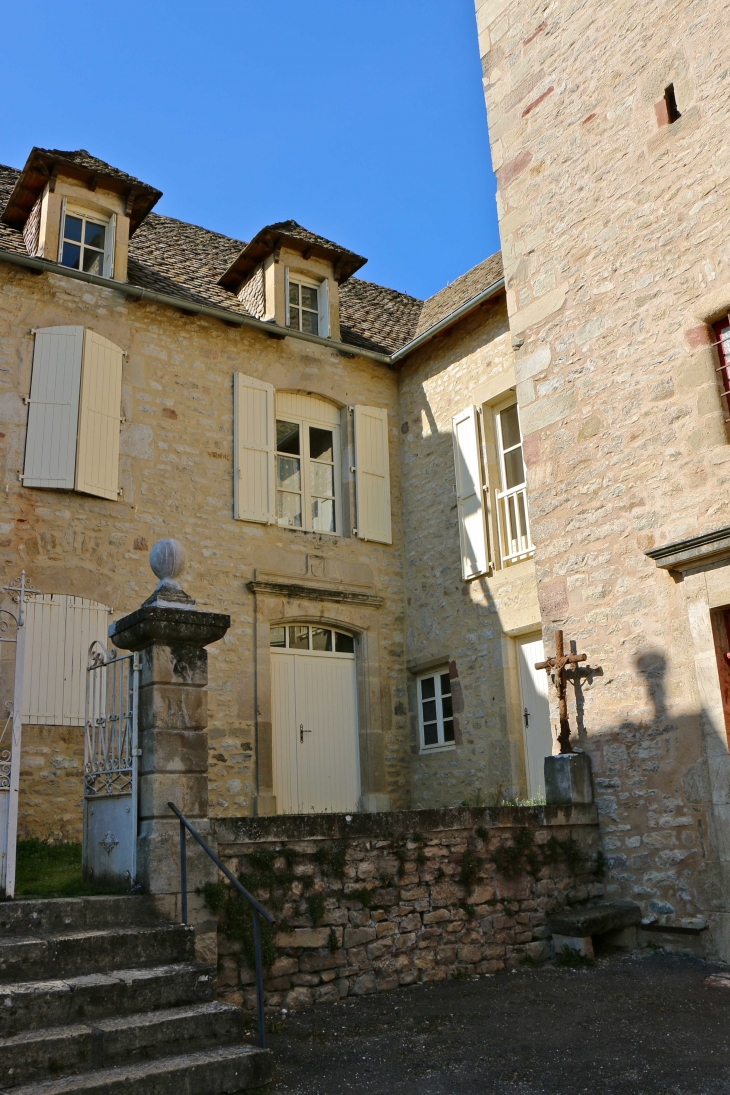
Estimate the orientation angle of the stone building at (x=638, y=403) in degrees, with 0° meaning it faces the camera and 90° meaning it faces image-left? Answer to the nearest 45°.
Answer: approximately 45°

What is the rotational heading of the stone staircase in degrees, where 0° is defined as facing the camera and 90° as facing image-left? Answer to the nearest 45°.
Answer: approximately 315°

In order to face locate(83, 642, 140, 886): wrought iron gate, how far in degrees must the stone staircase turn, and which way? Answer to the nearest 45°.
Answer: approximately 135° to its left

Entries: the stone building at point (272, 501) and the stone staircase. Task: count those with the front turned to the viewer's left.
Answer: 0

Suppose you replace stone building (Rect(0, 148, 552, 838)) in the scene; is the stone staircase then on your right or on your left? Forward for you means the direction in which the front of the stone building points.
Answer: on your right

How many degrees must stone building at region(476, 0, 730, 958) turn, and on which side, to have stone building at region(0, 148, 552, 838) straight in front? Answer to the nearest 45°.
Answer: approximately 90° to its right

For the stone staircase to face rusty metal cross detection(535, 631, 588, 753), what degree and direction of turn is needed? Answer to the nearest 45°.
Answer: approximately 90° to its left

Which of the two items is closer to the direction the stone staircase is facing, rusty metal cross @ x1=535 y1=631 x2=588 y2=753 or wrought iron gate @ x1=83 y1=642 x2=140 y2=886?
the rusty metal cross
